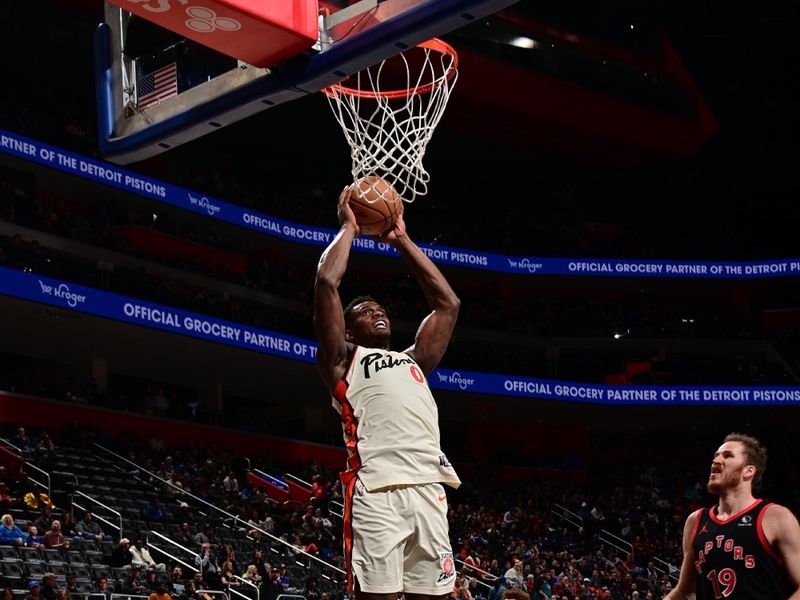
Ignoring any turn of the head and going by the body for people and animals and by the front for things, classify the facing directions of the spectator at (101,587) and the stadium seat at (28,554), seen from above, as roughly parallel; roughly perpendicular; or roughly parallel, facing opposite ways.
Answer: roughly parallel

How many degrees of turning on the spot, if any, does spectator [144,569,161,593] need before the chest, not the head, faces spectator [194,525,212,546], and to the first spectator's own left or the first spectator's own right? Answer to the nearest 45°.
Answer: approximately 135° to the first spectator's own left

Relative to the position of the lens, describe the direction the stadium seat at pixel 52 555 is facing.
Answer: facing the viewer and to the right of the viewer

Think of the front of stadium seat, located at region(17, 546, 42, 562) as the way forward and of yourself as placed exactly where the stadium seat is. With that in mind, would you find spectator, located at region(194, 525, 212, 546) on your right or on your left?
on your left

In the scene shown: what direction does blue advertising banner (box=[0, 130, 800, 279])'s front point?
toward the camera

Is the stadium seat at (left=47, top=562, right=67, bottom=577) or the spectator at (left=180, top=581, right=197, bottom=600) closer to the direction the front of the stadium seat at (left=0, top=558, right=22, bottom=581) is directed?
the spectator

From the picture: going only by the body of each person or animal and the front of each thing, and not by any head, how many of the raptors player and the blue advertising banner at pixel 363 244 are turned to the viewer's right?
0

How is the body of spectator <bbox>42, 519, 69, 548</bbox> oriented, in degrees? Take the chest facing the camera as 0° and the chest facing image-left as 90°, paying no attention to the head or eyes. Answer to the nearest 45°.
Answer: approximately 315°

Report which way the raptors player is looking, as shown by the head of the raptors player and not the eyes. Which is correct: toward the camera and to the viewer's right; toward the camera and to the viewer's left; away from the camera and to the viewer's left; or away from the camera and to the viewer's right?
toward the camera and to the viewer's left

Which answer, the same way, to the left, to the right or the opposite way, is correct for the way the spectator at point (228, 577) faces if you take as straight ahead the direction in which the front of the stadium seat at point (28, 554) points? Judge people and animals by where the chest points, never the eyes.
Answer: the same way

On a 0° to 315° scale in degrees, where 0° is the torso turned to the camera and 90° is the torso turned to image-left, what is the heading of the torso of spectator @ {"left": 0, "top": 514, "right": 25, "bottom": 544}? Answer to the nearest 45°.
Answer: approximately 315°

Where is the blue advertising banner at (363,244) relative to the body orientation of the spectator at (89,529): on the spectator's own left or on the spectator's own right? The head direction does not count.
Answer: on the spectator's own left

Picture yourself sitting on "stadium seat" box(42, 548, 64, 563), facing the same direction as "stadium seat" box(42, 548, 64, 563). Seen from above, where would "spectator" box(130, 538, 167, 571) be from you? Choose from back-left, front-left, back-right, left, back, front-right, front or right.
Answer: left

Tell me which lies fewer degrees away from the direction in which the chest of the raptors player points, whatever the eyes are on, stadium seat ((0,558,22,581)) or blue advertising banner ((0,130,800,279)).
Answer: the stadium seat

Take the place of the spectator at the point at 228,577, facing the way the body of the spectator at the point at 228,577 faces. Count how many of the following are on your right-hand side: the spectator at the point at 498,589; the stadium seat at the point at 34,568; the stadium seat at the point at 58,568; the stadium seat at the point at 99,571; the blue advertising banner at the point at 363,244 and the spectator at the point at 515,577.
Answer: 3

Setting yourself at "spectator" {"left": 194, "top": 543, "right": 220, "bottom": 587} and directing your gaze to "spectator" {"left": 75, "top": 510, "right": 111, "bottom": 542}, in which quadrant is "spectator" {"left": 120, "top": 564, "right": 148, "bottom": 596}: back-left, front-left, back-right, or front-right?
front-left

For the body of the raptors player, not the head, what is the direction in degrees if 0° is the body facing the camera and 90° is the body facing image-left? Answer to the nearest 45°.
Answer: approximately 45°

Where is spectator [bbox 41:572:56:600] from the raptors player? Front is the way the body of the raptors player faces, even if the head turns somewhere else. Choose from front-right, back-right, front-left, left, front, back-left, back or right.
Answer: right
